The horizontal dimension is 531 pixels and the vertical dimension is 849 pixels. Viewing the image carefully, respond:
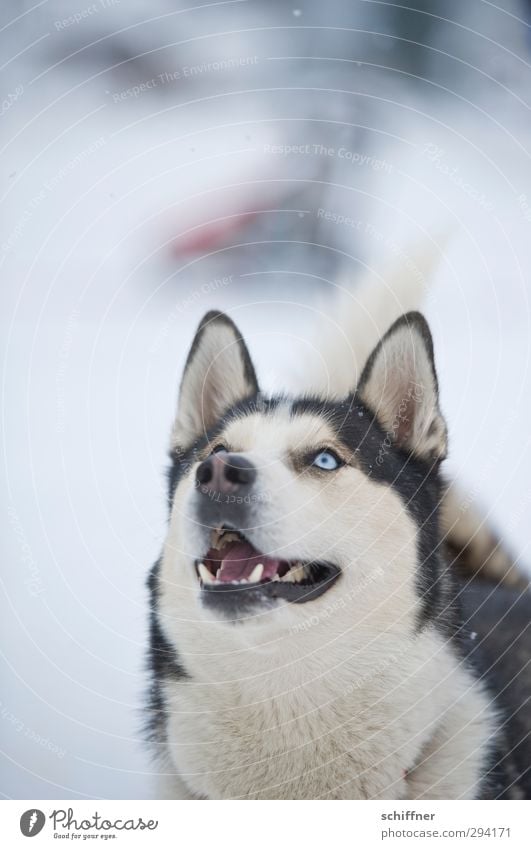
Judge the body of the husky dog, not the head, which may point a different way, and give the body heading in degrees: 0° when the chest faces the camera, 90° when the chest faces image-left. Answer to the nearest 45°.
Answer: approximately 45°
